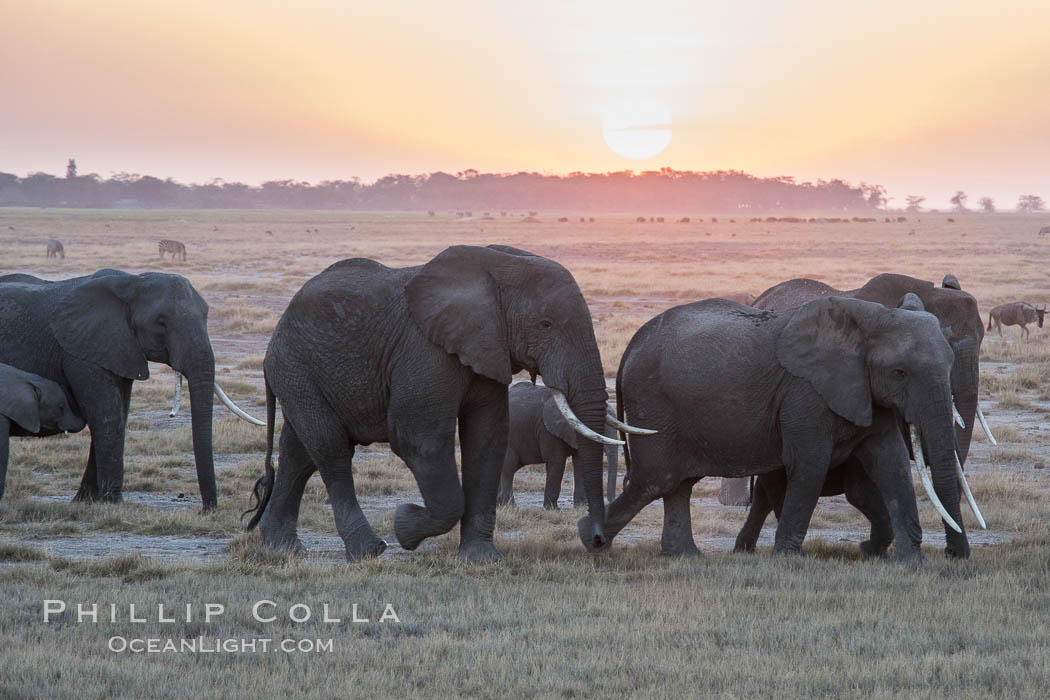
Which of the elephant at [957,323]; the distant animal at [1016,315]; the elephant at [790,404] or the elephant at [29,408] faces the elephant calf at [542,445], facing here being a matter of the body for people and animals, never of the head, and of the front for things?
the elephant at [29,408]

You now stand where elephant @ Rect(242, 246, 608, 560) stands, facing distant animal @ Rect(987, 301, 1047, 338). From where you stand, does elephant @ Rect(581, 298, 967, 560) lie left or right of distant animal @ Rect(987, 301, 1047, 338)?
right

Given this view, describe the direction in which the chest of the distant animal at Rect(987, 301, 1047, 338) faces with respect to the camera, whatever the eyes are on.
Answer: to the viewer's right

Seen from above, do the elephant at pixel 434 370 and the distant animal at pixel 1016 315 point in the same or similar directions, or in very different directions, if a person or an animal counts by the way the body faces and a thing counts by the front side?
same or similar directions

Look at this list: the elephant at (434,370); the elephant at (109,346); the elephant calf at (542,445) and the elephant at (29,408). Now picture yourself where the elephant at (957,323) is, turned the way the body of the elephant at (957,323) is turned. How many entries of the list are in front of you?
0

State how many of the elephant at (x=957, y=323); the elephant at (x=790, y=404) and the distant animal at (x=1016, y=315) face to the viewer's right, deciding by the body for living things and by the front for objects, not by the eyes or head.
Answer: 3

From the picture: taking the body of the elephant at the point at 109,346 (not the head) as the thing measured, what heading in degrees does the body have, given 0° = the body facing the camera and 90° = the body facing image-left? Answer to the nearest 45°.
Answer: approximately 270°

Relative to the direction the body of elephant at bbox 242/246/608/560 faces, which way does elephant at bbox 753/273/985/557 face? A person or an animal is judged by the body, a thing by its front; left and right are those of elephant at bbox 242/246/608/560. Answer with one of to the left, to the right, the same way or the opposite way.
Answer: the same way

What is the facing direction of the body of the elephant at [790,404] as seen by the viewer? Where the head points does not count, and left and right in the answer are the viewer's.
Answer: facing to the right of the viewer

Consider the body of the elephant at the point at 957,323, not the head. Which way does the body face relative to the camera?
to the viewer's right

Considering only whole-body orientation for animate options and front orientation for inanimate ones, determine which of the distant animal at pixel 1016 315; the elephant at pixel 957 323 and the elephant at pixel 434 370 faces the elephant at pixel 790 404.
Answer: the elephant at pixel 434 370

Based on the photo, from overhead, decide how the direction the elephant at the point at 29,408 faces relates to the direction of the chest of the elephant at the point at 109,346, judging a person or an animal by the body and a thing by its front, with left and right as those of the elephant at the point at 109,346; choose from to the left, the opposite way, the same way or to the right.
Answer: the same way

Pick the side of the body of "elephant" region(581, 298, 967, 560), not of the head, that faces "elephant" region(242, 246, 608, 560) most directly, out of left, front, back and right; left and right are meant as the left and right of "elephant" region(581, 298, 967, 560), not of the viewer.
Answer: back

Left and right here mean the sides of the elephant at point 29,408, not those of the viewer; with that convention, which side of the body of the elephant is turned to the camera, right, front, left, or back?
right

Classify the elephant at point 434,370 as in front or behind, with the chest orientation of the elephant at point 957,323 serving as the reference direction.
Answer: behind

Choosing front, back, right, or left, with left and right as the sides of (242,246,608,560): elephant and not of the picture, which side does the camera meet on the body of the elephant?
right

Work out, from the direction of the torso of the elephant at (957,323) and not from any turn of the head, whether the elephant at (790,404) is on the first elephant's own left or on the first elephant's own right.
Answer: on the first elephant's own right

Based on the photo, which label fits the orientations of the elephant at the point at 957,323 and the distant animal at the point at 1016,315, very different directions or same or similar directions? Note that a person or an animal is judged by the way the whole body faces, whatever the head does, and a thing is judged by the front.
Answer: same or similar directions

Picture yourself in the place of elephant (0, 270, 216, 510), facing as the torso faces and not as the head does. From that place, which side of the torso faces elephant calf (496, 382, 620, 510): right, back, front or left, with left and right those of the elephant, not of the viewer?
front

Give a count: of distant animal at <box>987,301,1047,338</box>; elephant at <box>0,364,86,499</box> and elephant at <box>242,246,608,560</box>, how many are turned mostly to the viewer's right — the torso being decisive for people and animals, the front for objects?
3

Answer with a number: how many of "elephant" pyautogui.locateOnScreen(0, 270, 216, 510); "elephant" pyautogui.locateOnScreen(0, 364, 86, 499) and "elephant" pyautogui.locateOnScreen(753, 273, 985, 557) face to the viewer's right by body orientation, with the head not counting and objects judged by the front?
3
